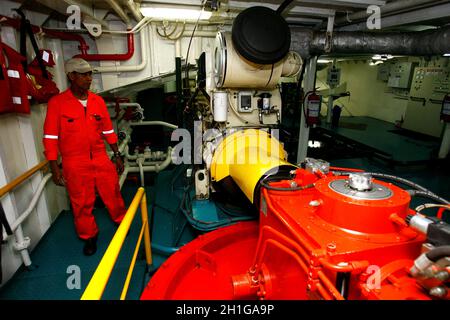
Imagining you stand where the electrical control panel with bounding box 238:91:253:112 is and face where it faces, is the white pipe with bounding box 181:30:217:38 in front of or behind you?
behind

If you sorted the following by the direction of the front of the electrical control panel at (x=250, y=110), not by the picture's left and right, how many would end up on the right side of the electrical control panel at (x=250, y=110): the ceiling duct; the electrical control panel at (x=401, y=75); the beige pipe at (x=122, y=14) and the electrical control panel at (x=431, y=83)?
1

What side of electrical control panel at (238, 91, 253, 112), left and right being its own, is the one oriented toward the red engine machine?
front

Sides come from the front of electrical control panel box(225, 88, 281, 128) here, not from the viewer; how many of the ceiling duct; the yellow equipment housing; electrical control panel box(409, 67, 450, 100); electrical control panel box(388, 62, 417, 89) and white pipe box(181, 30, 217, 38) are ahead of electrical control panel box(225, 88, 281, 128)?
1

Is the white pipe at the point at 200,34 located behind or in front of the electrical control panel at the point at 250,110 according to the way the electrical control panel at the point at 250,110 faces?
behind

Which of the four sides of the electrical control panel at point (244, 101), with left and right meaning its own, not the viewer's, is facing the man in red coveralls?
right

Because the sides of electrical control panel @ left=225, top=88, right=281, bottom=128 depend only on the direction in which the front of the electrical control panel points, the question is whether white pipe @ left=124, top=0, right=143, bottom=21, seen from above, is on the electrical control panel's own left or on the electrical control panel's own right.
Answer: on the electrical control panel's own right

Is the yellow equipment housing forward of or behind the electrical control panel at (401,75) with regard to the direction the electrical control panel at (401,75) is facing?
forward

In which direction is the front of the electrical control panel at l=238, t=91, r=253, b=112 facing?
toward the camera

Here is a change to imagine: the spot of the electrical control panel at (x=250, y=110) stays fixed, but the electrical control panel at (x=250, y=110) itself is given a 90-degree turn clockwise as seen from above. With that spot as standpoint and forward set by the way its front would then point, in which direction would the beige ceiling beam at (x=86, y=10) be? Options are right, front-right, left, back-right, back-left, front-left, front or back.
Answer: front

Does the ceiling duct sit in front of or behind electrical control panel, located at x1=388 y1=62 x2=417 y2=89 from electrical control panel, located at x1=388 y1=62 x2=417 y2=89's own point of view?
in front

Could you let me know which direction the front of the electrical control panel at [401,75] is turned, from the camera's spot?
facing the viewer and to the left of the viewer

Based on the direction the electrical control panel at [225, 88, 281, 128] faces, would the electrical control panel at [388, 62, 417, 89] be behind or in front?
behind

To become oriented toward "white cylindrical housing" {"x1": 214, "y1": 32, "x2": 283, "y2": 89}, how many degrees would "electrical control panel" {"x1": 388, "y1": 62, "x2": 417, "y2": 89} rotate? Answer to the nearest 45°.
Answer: approximately 45° to its left

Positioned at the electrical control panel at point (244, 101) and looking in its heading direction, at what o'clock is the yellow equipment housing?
The yellow equipment housing is roughly at 12 o'clock from the electrical control panel.
